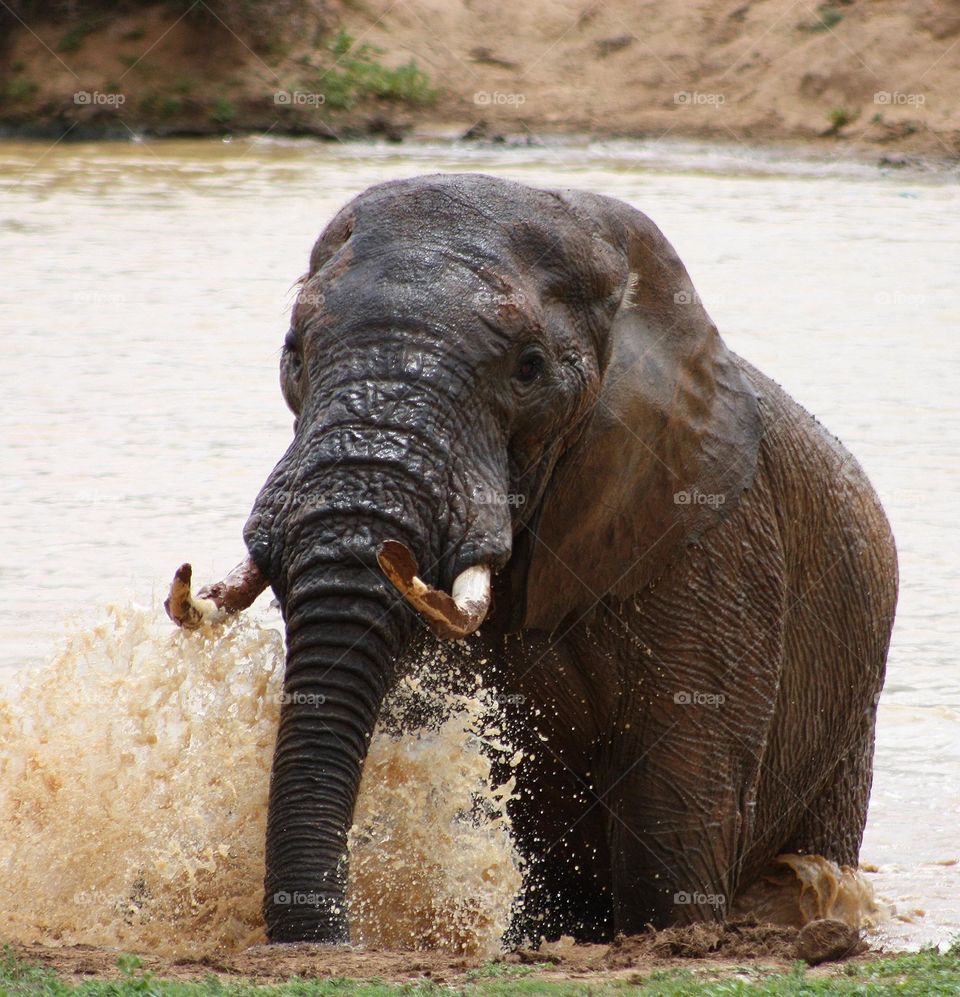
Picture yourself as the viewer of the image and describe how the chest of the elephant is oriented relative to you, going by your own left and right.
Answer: facing the viewer and to the left of the viewer
